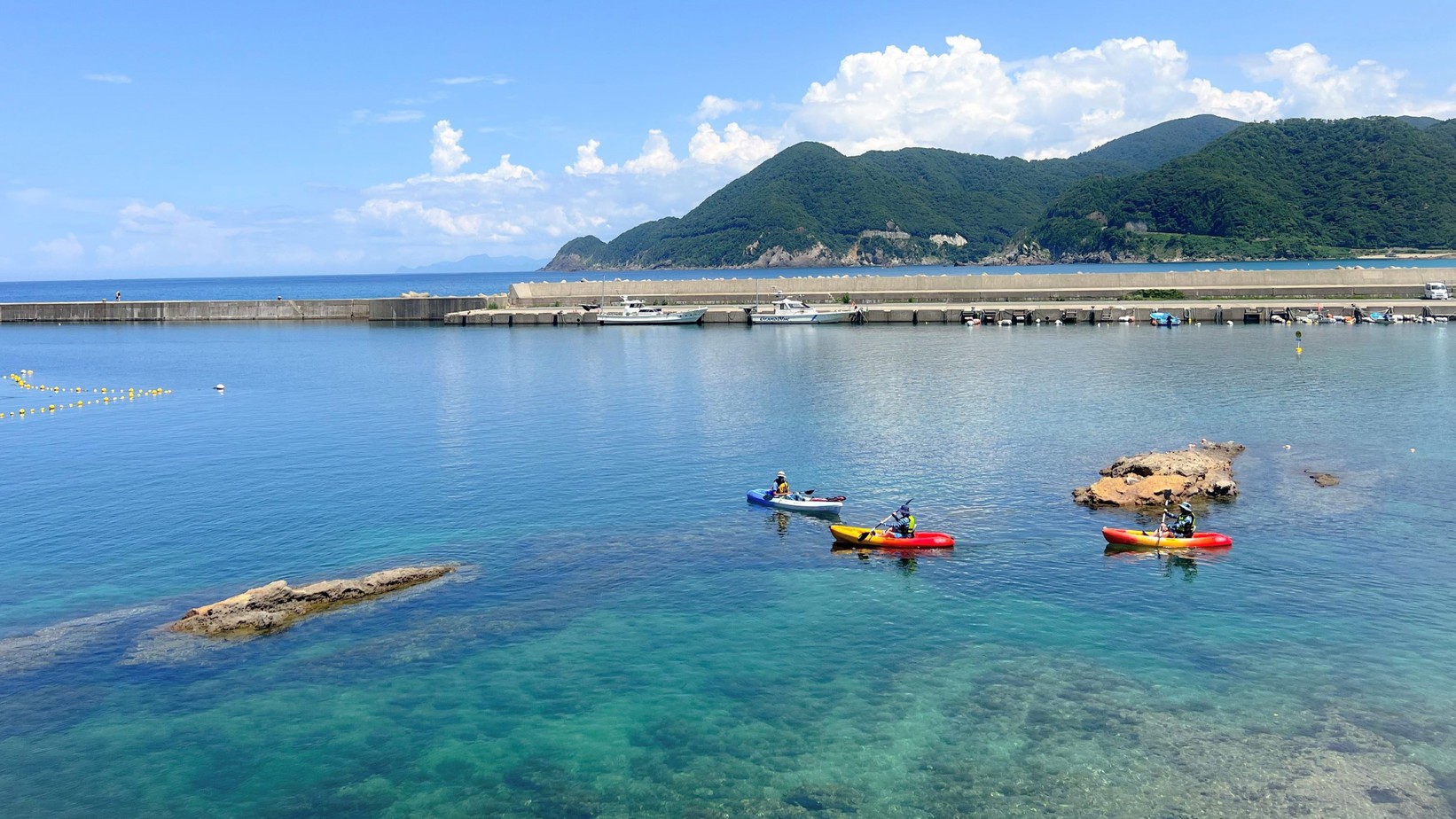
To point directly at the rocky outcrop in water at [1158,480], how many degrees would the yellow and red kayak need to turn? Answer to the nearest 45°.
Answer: approximately 135° to its right

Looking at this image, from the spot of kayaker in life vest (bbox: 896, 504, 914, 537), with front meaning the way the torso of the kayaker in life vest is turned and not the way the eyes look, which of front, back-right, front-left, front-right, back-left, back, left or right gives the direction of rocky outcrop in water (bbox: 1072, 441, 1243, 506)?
back-right

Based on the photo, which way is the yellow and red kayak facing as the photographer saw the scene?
facing to the left of the viewer

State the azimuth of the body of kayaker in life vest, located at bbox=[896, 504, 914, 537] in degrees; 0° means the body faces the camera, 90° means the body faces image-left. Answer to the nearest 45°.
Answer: approximately 90°

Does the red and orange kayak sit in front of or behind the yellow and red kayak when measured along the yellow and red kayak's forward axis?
behind

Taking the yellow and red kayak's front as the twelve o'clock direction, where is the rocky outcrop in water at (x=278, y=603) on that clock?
The rocky outcrop in water is roughly at 11 o'clock from the yellow and red kayak.

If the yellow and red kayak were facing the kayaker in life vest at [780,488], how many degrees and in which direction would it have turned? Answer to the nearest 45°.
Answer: approximately 45° to its right

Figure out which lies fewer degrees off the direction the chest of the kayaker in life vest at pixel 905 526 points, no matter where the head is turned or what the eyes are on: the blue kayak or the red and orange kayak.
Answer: the blue kayak
